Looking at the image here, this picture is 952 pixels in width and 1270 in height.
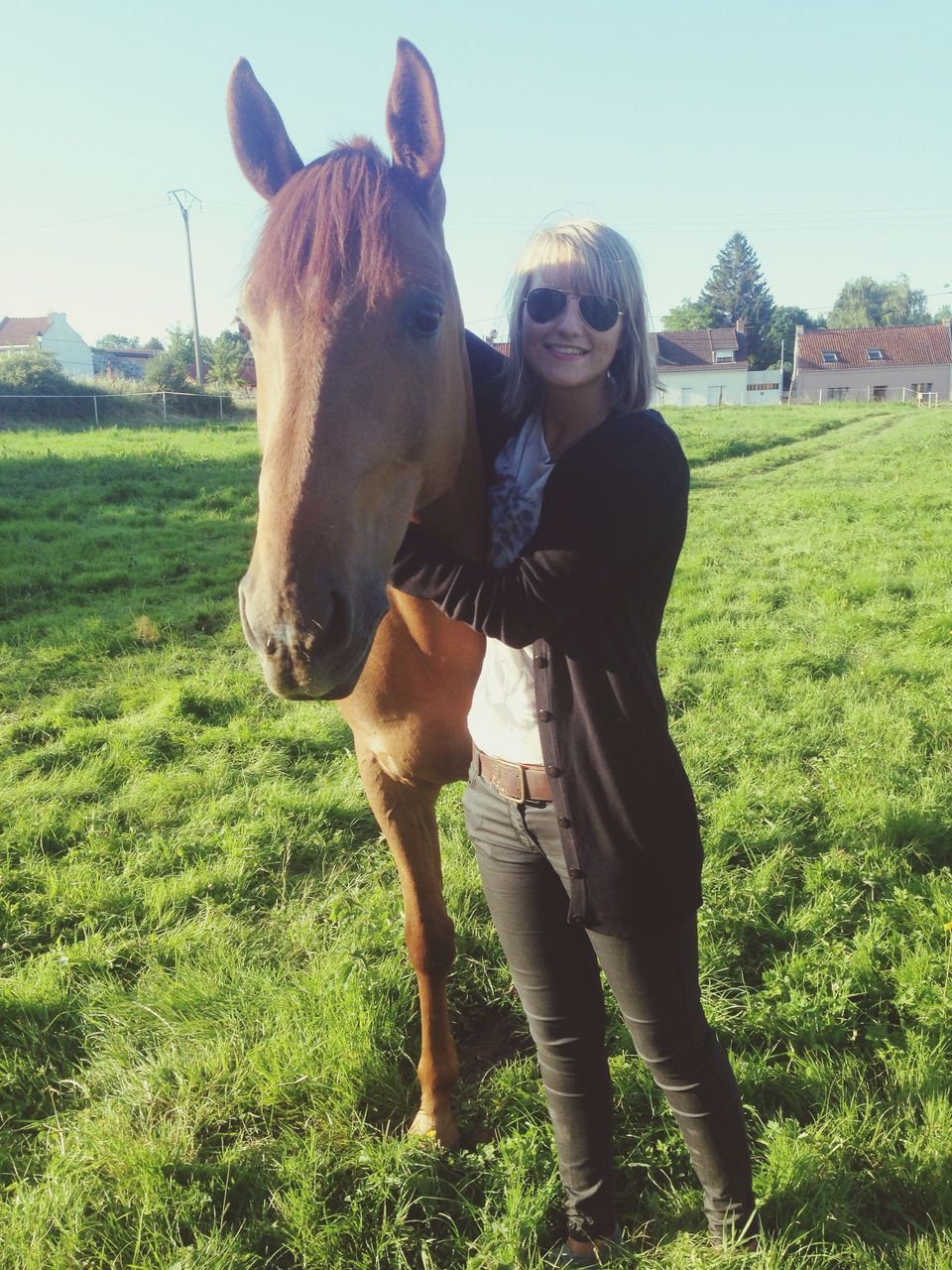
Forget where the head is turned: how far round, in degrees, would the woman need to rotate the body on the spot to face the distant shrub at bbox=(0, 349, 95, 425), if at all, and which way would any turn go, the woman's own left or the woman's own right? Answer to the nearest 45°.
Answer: approximately 90° to the woman's own right

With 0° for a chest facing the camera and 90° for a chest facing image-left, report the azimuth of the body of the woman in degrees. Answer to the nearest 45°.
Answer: approximately 45°

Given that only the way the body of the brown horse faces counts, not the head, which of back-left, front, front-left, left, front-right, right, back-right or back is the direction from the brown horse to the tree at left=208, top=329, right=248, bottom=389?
back-right

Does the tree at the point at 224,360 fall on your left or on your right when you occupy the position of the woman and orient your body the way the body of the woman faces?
on your right

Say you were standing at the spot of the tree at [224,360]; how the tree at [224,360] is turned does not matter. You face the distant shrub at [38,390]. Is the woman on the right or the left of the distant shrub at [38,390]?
left

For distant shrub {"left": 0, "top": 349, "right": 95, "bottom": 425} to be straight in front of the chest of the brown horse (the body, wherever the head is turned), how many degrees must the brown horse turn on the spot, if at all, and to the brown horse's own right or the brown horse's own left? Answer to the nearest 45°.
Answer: approximately 135° to the brown horse's own right
